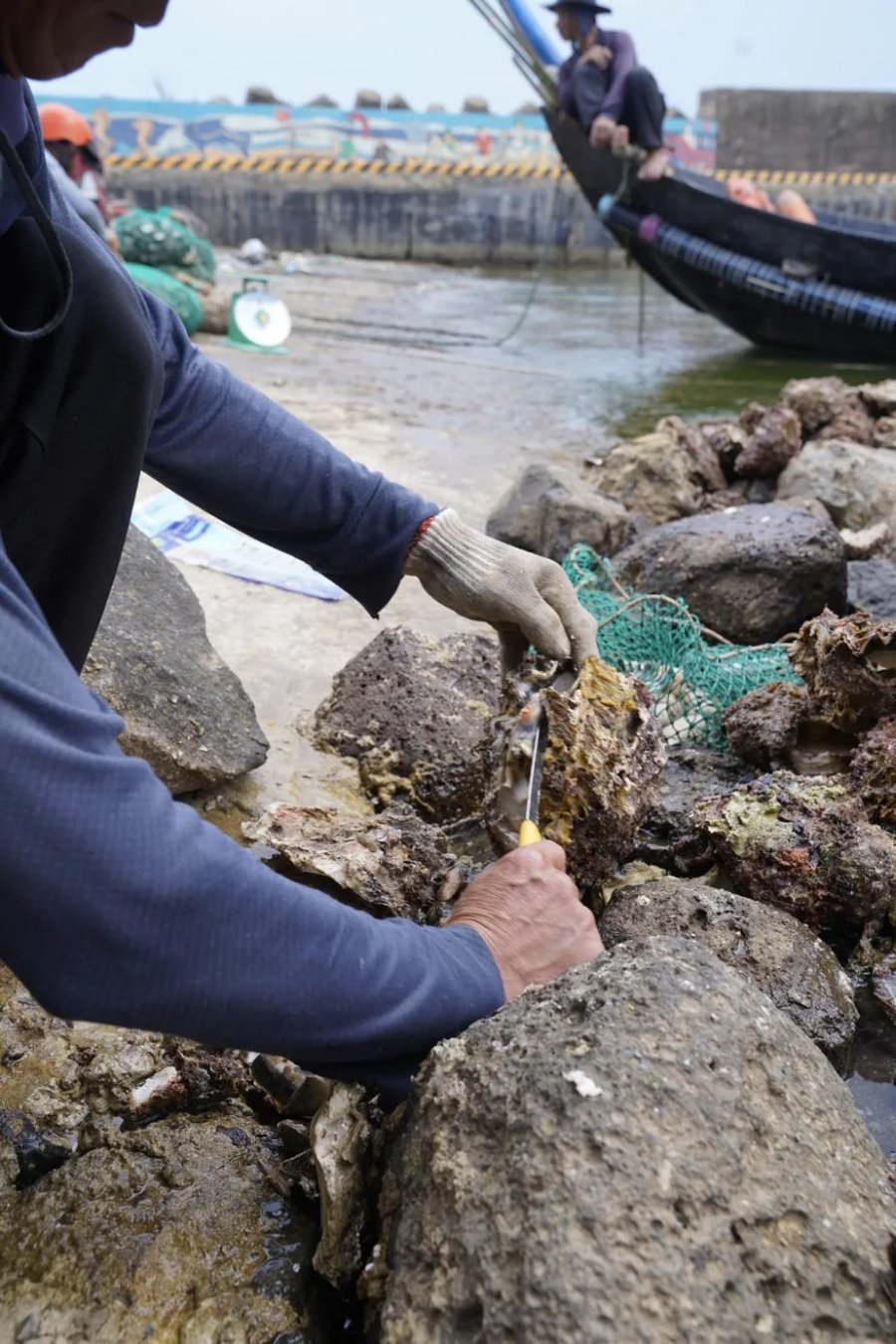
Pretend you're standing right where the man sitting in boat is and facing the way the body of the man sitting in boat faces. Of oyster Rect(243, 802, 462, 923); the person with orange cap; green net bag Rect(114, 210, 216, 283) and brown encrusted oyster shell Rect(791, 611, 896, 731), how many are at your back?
0

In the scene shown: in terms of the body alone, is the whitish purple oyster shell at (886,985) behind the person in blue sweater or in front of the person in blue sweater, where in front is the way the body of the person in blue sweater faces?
in front

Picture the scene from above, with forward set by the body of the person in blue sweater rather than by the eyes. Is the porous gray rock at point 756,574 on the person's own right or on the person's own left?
on the person's own left

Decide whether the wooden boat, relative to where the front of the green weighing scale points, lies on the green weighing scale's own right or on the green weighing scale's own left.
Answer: on the green weighing scale's own left

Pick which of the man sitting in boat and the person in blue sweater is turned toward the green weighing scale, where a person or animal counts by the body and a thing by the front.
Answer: the man sitting in boat

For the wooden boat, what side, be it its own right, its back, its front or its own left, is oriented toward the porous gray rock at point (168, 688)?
left

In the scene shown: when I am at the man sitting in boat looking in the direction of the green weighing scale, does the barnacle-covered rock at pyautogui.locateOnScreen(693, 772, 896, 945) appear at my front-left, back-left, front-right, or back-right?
front-left

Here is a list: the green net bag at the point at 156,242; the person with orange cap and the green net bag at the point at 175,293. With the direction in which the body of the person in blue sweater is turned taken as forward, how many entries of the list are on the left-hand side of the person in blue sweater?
3

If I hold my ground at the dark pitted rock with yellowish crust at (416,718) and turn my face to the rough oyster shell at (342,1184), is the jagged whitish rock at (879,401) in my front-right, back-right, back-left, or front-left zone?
back-left

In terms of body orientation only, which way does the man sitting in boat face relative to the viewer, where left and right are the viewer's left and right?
facing the viewer and to the left of the viewer

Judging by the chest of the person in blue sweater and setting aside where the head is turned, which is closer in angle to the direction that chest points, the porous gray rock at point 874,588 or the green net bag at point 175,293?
the porous gray rock

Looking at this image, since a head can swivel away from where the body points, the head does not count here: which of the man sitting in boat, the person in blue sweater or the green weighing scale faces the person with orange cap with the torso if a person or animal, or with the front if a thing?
the man sitting in boat

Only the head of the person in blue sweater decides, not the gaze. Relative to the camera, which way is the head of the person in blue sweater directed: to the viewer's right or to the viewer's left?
to the viewer's right

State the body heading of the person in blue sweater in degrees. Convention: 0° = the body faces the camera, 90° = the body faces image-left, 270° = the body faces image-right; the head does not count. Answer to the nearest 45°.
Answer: approximately 270°

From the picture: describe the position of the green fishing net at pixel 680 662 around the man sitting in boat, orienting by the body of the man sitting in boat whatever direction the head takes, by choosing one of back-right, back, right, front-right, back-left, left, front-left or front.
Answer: front-left

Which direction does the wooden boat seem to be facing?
to the viewer's left

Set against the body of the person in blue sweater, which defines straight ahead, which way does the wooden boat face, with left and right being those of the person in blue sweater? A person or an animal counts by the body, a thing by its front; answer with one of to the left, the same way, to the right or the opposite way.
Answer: the opposite way

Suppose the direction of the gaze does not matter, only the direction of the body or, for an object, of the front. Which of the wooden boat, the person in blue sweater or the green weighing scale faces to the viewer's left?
the wooden boat
